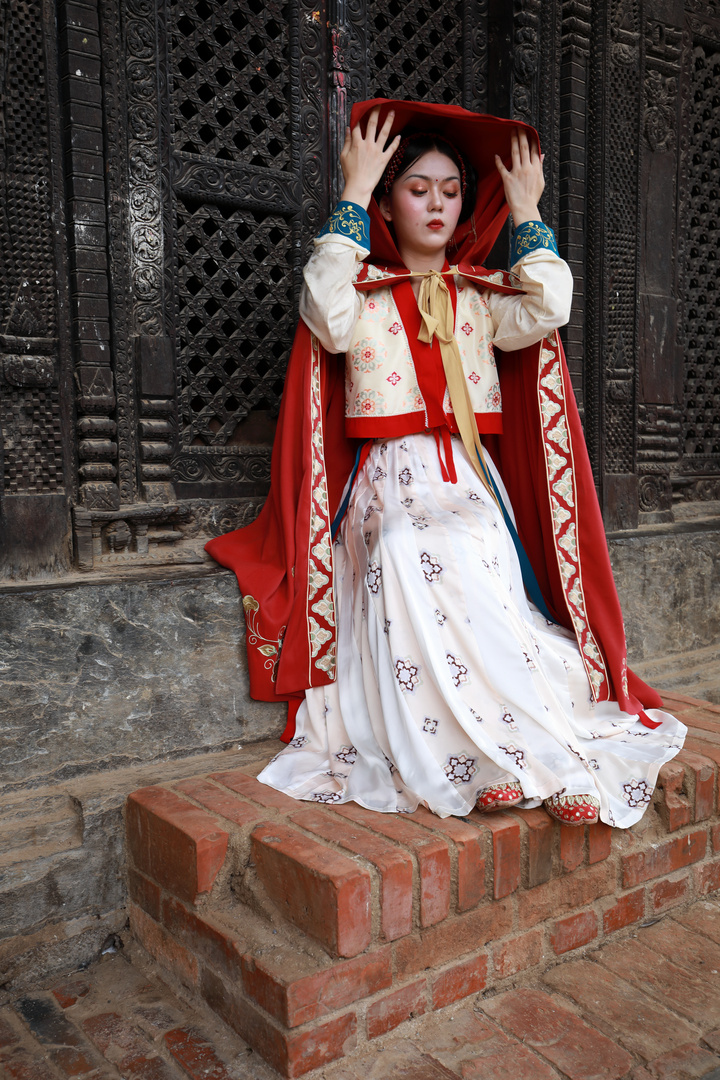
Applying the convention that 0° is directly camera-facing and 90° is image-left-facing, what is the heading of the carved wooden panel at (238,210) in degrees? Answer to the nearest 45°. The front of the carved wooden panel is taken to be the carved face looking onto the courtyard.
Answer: approximately 0°
